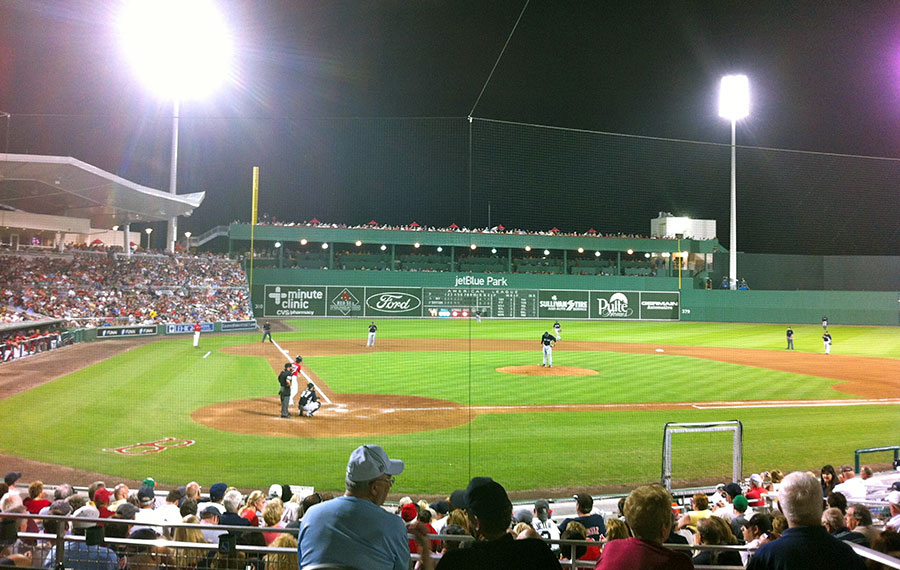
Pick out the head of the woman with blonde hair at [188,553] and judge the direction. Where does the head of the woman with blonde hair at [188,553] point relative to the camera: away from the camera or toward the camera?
away from the camera

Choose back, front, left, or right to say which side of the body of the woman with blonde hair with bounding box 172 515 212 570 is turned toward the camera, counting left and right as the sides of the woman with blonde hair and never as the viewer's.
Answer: back

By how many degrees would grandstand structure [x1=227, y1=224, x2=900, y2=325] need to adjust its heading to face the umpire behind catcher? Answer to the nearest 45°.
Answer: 0° — it already faces them

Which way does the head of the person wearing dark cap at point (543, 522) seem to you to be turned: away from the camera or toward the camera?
away from the camera

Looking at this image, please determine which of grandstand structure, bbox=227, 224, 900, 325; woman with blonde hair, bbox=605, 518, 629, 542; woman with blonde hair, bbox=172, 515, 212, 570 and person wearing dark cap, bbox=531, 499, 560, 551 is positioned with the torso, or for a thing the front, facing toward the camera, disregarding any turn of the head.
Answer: the grandstand structure

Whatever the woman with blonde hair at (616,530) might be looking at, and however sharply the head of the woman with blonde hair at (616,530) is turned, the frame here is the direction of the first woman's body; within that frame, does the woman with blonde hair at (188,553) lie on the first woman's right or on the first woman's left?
on the first woman's left

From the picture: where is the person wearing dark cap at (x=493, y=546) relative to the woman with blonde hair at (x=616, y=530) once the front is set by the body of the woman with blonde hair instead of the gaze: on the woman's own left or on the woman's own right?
on the woman's own left

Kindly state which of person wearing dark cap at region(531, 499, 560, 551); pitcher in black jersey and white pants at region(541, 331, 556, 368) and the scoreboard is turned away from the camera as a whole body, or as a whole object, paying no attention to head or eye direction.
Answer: the person wearing dark cap

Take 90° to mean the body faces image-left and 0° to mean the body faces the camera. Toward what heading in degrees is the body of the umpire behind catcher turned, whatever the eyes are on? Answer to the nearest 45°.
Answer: approximately 225°

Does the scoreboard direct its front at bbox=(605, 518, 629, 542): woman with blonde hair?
yes

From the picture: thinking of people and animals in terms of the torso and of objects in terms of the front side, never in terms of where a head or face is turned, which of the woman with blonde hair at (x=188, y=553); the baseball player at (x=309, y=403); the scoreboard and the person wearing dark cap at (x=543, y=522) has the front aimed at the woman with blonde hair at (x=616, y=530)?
the scoreboard

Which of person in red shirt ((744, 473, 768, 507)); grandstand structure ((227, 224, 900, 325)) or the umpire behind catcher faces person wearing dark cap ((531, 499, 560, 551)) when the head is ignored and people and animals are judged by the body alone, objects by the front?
the grandstand structure

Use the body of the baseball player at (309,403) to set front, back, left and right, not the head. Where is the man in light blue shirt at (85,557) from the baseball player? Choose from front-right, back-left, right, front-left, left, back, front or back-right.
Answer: back-right

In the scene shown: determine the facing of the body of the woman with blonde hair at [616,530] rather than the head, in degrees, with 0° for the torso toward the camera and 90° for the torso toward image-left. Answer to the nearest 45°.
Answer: approximately 135°

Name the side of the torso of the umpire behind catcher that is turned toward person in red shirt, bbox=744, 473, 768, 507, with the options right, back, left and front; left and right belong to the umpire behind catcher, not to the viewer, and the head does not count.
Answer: right
